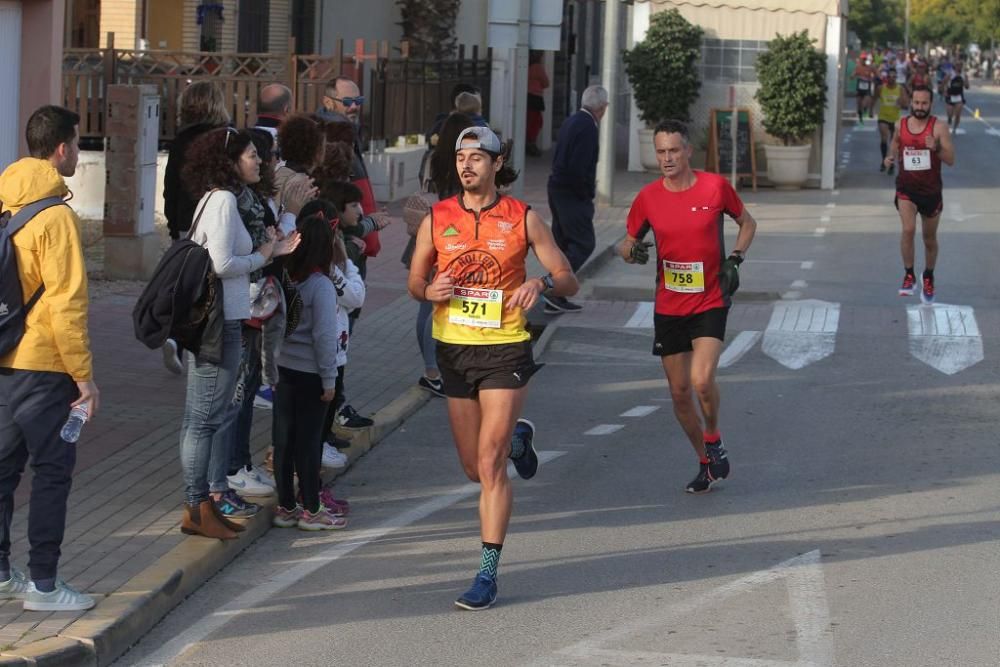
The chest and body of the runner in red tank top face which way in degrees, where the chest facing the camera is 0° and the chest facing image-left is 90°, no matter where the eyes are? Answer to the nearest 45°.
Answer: approximately 0°

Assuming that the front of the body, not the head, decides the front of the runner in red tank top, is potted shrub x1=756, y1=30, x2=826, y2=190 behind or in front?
behind

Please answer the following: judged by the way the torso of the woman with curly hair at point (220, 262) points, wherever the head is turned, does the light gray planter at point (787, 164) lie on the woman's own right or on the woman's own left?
on the woman's own left

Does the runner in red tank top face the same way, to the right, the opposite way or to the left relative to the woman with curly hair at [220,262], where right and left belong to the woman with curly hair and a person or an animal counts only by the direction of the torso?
to the right

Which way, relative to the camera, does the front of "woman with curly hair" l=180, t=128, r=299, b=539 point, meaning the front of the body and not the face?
to the viewer's right

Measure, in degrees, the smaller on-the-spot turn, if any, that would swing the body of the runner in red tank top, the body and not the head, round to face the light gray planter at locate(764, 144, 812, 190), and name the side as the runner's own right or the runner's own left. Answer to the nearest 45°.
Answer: approximately 180°

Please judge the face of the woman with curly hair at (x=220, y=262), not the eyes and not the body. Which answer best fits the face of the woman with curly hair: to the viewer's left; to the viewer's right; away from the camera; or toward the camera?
to the viewer's right

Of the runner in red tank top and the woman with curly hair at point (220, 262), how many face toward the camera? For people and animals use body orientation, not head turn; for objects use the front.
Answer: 1

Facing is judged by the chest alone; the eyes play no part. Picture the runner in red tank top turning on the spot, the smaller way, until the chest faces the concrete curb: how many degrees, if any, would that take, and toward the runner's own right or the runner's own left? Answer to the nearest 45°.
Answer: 0° — they already face it
